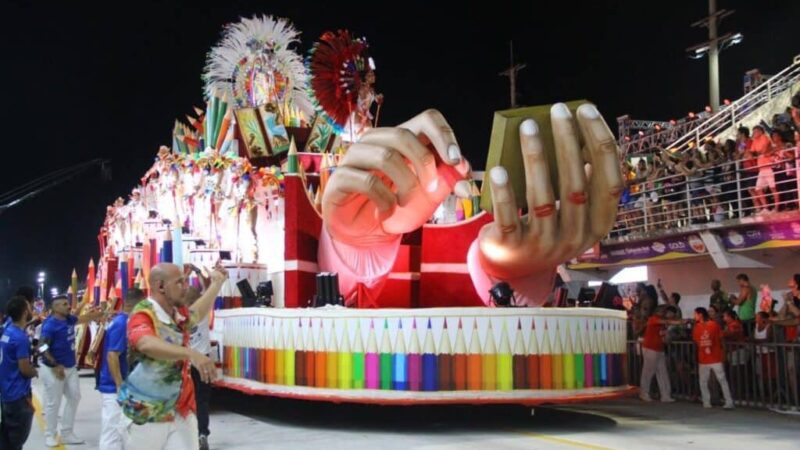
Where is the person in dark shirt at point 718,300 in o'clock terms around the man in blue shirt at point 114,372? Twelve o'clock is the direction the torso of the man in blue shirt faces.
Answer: The person in dark shirt is roughly at 11 o'clock from the man in blue shirt.

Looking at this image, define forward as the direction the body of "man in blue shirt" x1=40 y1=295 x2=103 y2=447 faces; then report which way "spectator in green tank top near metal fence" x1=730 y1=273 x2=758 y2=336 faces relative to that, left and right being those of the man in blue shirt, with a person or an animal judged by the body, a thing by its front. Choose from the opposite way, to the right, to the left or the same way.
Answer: the opposite way

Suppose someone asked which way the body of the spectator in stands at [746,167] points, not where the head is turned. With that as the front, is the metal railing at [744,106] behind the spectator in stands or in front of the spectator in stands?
behind

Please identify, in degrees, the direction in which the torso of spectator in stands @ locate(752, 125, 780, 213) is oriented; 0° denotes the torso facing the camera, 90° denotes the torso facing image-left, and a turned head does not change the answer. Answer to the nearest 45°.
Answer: approximately 45°

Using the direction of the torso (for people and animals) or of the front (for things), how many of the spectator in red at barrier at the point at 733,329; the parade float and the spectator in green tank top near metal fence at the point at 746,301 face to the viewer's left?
2

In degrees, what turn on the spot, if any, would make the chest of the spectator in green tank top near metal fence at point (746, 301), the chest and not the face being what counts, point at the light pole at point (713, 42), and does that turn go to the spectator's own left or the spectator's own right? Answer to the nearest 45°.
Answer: approximately 90° to the spectator's own right

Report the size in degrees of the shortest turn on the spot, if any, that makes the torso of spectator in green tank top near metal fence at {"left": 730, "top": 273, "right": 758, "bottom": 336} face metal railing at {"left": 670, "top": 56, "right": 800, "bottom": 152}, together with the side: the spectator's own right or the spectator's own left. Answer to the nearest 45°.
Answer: approximately 90° to the spectator's own right

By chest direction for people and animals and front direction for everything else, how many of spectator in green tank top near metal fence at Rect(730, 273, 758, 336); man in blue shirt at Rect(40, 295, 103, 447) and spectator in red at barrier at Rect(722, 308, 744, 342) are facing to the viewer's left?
2

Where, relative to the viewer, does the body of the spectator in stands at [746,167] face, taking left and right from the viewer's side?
facing the viewer and to the left of the viewer

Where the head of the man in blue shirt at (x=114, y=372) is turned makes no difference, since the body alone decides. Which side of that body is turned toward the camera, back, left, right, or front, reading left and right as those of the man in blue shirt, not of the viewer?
right

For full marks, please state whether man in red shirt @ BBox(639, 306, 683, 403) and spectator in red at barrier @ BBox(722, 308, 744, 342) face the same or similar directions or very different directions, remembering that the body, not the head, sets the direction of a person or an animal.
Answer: very different directions
